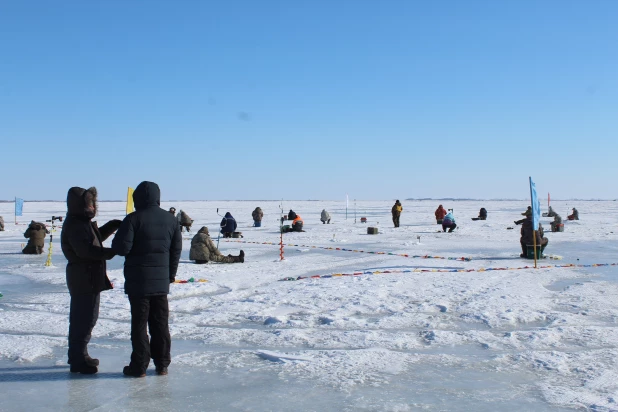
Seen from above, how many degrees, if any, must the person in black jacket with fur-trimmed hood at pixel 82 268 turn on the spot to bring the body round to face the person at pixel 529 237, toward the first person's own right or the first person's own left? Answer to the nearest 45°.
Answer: approximately 45° to the first person's own left

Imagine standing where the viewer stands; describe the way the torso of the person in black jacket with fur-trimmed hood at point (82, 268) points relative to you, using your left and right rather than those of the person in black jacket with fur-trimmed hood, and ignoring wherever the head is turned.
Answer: facing to the right of the viewer

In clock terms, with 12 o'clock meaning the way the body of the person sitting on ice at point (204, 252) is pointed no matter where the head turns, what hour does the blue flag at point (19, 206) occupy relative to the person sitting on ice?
The blue flag is roughly at 8 o'clock from the person sitting on ice.

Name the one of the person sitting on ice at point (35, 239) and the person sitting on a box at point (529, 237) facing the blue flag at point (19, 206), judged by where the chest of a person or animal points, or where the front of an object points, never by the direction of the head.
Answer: the person sitting on ice

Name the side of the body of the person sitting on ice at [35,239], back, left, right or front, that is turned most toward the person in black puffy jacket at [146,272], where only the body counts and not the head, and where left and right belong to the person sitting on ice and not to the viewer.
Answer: back

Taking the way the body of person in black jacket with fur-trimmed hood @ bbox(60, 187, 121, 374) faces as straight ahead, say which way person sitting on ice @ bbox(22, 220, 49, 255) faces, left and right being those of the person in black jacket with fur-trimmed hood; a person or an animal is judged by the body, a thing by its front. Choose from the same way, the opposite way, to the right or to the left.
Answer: to the left

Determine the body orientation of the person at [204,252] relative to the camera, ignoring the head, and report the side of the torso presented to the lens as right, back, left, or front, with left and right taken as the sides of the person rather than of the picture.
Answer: right

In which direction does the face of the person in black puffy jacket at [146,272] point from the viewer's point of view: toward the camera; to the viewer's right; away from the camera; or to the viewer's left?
away from the camera

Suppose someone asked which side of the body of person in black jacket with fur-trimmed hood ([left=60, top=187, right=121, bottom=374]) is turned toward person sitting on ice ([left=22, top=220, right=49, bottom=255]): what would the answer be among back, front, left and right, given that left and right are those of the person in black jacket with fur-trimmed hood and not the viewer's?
left
